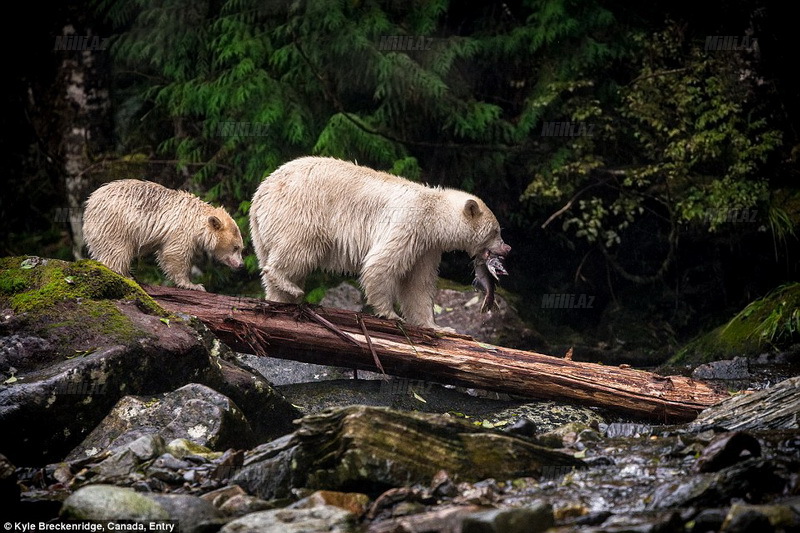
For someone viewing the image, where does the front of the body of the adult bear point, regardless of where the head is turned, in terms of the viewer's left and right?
facing to the right of the viewer

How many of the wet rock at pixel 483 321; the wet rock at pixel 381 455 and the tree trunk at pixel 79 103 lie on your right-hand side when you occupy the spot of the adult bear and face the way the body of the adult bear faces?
1

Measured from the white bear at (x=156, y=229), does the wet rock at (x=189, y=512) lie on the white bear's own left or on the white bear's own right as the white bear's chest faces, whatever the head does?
on the white bear's own right

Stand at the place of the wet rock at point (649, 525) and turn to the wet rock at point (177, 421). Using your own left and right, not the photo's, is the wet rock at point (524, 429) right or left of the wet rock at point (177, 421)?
right

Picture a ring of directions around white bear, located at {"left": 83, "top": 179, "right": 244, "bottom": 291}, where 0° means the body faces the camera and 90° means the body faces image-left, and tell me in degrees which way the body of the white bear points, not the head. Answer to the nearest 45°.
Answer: approximately 270°

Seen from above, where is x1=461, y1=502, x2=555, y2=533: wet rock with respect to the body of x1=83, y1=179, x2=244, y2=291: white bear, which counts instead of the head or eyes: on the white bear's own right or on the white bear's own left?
on the white bear's own right

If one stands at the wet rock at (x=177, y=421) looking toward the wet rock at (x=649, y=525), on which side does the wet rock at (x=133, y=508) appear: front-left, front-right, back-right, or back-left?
front-right

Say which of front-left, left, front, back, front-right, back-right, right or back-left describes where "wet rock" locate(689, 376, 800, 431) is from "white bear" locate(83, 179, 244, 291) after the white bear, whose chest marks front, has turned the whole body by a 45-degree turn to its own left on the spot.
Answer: right

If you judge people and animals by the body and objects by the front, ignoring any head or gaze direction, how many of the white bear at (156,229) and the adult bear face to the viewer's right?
2

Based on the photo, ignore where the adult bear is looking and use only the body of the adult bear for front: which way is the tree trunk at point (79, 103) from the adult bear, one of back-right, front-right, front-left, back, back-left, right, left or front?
back-left

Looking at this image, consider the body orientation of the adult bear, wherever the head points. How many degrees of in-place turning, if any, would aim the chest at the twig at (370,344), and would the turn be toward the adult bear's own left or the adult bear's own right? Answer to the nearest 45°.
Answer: approximately 90° to the adult bear's own right

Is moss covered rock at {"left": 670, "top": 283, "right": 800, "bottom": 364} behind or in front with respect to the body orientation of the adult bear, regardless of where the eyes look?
in front
